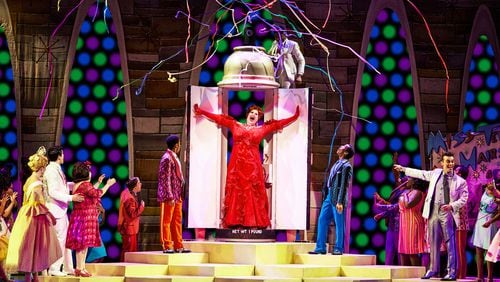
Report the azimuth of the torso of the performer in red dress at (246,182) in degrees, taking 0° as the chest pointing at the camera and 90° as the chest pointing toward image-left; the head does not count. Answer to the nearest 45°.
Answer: approximately 0°

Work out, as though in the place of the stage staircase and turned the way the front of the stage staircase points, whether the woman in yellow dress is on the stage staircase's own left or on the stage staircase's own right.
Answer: on the stage staircase's own right

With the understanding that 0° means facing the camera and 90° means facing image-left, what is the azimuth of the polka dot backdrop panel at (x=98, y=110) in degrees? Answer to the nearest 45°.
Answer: approximately 0°

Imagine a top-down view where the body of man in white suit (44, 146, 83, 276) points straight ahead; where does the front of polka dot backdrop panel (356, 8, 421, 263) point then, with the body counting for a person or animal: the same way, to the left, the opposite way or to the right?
to the right

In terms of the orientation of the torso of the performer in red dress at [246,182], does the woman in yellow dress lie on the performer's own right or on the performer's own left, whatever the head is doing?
on the performer's own right

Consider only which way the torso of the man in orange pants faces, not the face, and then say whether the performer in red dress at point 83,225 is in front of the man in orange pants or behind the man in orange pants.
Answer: behind

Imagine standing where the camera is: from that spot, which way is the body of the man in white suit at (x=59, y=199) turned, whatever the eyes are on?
to the viewer's right
